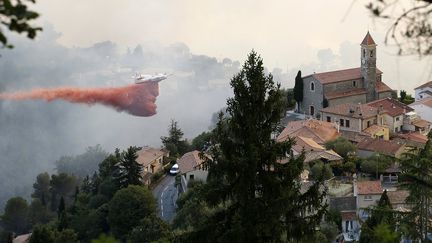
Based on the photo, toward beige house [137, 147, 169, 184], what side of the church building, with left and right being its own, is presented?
front

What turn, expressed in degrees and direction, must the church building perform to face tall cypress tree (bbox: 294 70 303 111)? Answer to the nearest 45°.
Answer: approximately 45° to its right

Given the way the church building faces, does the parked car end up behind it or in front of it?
in front

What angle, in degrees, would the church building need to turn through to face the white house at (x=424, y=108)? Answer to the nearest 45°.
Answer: approximately 135° to its left

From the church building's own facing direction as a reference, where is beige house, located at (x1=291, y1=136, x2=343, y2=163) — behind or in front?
in front

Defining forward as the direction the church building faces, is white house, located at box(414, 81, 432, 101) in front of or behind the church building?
behind

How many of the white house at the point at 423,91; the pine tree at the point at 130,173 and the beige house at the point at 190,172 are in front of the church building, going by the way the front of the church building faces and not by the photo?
2

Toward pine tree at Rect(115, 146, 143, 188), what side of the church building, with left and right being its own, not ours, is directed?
front

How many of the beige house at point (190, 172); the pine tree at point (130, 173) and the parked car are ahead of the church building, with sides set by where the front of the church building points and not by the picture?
3

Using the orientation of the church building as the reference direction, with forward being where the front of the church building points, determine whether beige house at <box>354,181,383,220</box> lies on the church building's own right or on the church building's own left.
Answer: on the church building's own left

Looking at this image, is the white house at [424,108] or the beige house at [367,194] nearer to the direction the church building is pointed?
the beige house

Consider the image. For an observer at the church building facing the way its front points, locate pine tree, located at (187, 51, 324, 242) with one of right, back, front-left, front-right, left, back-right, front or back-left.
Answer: front-left

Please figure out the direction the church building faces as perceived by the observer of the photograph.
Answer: facing the viewer and to the left of the viewer

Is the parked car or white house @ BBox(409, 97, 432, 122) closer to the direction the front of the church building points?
the parked car
